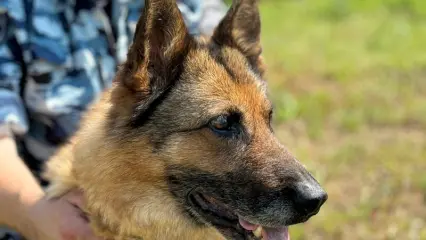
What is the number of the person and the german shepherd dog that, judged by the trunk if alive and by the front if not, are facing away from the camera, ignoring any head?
0

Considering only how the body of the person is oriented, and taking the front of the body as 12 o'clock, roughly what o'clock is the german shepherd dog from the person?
The german shepherd dog is roughly at 12 o'clock from the person.

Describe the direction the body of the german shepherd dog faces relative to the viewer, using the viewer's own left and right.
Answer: facing the viewer and to the right of the viewer

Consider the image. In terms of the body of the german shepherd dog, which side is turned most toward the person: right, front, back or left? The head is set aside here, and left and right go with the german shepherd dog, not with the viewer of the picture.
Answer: back
